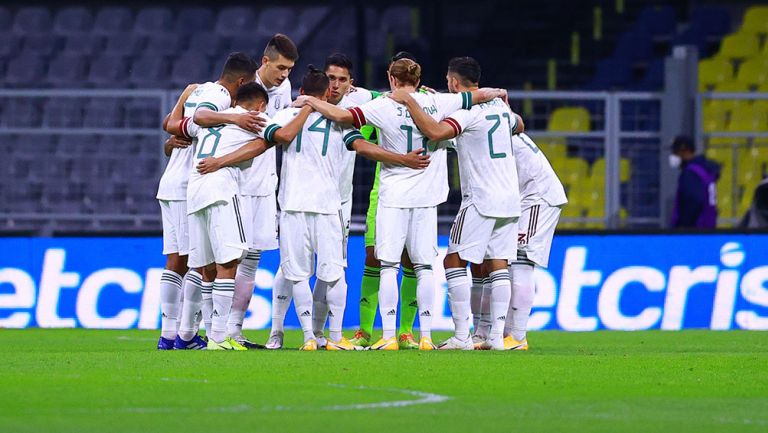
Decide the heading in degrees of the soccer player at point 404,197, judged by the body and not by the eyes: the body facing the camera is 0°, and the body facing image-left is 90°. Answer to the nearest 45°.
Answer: approximately 180°

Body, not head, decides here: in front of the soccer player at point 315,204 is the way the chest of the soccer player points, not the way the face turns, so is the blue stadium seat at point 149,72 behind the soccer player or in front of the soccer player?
in front

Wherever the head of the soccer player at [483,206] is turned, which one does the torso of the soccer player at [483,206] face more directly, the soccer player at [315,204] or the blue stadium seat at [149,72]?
the blue stadium seat

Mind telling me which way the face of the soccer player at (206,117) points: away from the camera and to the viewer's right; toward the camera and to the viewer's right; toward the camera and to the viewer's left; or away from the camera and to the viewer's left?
away from the camera and to the viewer's right

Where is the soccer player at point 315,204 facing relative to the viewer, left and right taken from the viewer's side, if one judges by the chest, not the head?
facing away from the viewer

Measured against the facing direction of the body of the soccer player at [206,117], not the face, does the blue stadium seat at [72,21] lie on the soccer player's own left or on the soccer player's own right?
on the soccer player's own left

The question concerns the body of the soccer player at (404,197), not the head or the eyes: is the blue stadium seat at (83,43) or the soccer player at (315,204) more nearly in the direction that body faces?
the blue stadium seat

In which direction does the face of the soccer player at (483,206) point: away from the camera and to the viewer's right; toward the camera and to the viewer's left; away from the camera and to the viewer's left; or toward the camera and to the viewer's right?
away from the camera and to the viewer's left
